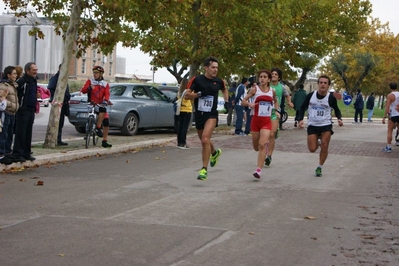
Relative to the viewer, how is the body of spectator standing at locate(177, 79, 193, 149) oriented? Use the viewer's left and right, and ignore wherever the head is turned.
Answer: facing to the right of the viewer

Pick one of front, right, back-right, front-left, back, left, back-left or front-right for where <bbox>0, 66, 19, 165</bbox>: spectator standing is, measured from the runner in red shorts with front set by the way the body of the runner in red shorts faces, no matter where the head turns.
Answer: right

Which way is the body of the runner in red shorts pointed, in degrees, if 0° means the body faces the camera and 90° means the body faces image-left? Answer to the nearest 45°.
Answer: approximately 0°

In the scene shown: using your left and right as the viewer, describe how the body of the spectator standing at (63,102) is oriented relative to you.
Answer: facing to the right of the viewer

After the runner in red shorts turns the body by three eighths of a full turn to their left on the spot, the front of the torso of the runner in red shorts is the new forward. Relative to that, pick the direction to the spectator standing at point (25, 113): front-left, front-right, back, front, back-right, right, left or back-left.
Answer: back-left
